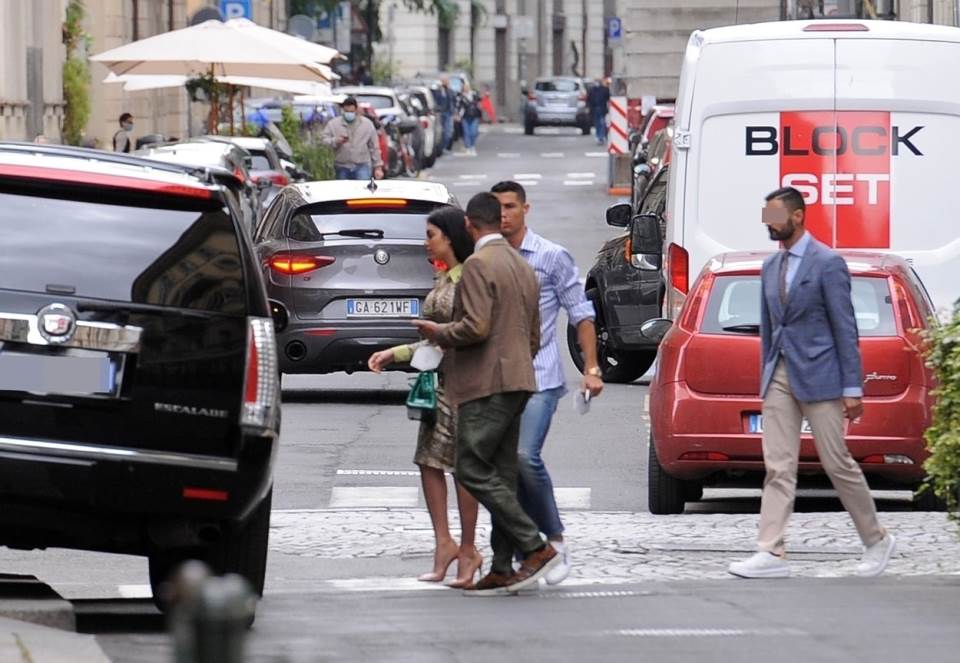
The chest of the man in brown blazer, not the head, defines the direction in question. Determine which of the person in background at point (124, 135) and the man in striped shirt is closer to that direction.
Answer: the person in background

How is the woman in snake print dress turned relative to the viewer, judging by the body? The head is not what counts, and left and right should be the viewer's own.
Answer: facing to the left of the viewer

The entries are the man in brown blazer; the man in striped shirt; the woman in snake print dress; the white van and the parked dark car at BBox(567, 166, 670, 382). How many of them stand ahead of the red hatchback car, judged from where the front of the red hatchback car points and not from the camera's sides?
2

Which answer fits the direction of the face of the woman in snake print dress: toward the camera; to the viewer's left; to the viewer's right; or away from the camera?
to the viewer's left

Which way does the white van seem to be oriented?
away from the camera

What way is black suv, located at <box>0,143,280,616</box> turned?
away from the camera

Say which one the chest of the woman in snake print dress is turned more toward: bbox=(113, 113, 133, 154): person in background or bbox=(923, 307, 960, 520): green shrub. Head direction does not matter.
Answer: the person in background

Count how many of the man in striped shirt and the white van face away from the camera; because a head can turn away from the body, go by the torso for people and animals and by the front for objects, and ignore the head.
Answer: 1

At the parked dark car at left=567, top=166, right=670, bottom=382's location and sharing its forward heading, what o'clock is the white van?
The white van is roughly at 10 o'clock from the parked dark car.

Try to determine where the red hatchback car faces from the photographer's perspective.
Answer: facing away from the viewer

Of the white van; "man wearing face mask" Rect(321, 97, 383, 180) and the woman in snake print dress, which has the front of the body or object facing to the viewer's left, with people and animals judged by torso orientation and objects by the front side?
the woman in snake print dress

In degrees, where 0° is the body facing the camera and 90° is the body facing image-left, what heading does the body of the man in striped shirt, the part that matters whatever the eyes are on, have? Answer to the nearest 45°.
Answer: approximately 45°

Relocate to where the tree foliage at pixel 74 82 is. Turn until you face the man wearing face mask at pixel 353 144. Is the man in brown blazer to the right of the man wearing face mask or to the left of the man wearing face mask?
right

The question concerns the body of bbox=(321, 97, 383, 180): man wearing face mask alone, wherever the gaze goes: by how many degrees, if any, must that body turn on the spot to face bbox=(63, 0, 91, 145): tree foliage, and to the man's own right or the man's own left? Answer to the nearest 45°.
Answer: approximately 135° to the man's own right

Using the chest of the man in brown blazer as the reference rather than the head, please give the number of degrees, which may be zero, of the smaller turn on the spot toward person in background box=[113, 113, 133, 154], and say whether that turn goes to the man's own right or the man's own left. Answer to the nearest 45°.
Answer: approximately 45° to the man's own right
